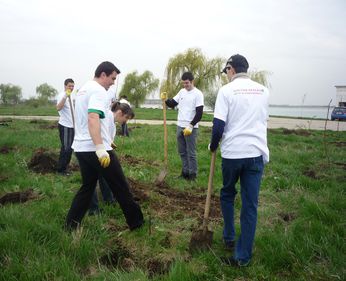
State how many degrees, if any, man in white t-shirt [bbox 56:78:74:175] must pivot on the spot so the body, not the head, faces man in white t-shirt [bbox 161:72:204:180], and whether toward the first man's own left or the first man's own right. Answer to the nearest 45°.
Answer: approximately 45° to the first man's own left

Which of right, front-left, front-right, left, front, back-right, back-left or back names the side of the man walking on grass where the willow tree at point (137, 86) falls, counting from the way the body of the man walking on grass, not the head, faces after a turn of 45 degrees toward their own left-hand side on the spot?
front-left

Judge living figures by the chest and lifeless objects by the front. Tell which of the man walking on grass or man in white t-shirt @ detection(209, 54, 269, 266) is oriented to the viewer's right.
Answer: the man walking on grass

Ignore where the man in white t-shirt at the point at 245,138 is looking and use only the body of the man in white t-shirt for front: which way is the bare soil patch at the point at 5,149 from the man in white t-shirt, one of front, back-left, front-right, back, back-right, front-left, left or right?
front

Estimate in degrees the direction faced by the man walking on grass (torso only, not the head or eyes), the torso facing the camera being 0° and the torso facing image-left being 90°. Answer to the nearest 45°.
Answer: approximately 270°

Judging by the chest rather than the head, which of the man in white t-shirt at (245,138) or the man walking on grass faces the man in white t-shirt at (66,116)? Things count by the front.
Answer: the man in white t-shirt at (245,138)

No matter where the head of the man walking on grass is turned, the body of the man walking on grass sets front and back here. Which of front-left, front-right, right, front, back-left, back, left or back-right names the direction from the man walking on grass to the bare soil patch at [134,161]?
left

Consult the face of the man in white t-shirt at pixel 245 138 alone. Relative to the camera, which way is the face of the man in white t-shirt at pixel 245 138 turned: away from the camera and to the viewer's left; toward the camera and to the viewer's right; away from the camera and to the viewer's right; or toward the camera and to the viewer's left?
away from the camera and to the viewer's left

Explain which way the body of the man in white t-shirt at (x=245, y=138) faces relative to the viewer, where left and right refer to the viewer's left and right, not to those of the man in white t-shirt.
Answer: facing away from the viewer and to the left of the viewer

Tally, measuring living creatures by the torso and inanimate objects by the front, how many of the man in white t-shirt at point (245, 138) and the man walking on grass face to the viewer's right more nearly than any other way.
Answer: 1

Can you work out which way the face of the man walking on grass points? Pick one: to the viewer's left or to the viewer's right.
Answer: to the viewer's right

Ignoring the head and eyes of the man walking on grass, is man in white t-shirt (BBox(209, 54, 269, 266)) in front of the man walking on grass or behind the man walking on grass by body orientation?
in front
